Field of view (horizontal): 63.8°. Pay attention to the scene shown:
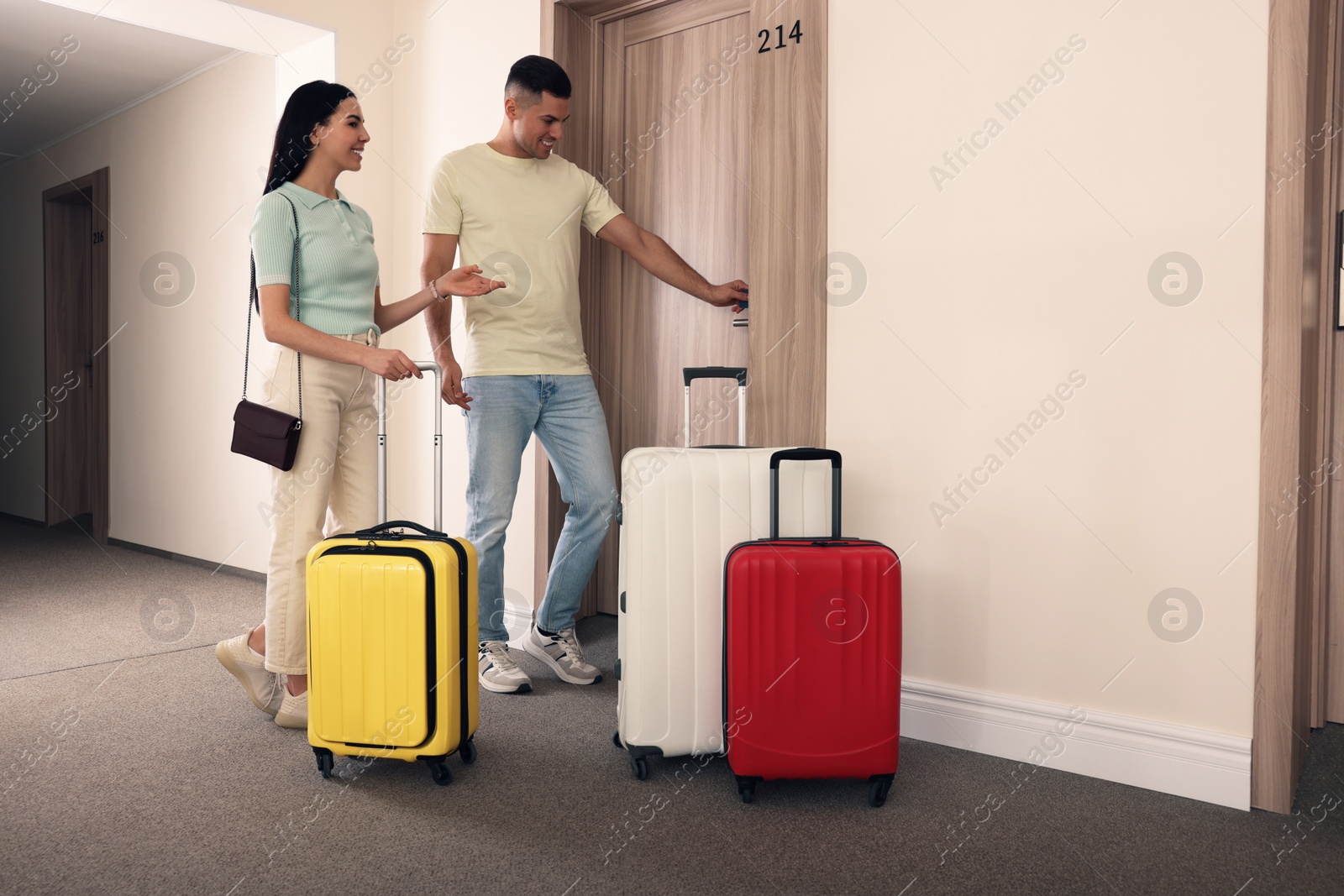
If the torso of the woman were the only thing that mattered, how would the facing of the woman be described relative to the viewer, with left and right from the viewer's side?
facing the viewer and to the right of the viewer

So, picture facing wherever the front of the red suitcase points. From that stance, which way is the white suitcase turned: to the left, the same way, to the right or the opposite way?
the same way

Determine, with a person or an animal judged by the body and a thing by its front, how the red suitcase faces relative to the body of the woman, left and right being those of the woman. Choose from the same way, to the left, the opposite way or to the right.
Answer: to the right

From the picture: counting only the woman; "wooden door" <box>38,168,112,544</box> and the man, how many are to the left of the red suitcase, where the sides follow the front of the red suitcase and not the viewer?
0

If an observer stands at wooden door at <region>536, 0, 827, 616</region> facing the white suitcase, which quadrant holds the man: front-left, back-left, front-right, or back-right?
front-right

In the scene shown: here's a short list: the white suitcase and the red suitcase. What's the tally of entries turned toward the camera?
2

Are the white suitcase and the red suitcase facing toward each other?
no

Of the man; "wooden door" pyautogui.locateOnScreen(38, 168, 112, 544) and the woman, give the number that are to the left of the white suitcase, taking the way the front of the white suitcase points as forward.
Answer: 0

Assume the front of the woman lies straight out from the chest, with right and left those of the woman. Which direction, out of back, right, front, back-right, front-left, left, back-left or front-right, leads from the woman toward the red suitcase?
front

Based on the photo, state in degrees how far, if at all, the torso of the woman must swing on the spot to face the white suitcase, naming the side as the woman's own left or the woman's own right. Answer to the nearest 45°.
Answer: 0° — they already face it

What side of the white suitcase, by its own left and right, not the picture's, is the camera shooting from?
front

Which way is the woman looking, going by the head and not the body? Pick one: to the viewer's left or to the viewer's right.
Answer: to the viewer's right

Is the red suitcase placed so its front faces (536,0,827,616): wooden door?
no

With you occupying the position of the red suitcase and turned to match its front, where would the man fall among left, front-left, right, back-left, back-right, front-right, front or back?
back-right

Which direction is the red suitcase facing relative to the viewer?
toward the camera
